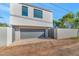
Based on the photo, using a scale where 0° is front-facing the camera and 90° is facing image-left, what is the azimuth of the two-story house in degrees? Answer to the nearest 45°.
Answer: approximately 315°

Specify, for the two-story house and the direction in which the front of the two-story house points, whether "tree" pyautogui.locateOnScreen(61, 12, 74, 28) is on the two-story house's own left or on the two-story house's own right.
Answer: on the two-story house's own left
